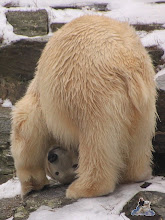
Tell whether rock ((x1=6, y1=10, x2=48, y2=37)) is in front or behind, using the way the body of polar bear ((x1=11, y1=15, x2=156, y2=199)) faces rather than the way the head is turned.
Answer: in front

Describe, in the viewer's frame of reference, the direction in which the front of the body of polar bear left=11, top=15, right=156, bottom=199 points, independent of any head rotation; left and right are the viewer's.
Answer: facing away from the viewer and to the left of the viewer

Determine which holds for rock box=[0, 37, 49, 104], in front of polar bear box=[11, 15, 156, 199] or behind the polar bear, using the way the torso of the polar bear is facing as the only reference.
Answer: in front

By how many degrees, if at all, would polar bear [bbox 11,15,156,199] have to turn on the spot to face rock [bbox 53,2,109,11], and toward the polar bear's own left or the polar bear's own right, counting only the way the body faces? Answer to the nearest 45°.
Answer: approximately 45° to the polar bear's own right
